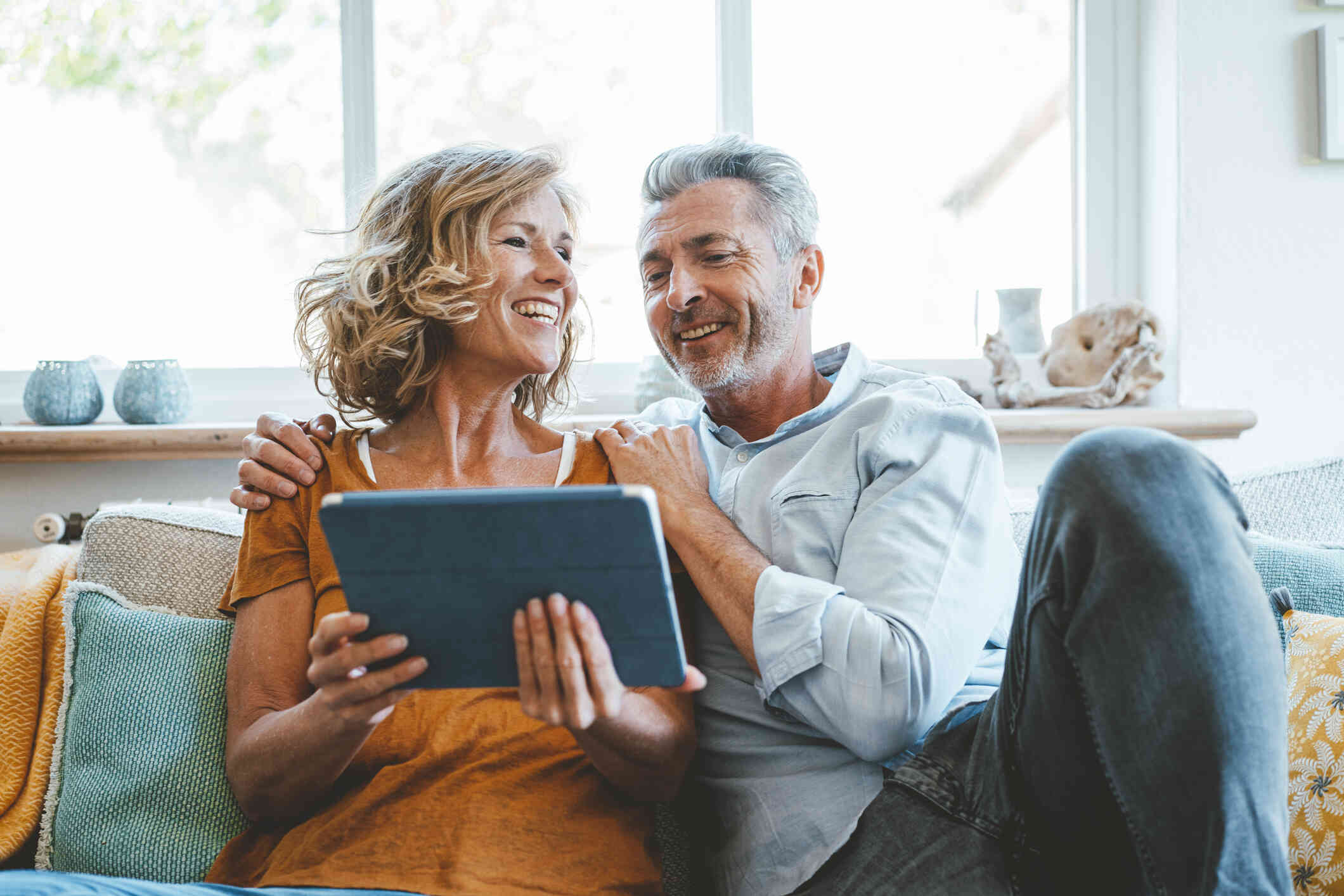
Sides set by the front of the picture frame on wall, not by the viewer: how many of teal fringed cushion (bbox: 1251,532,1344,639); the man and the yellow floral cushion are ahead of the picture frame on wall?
3

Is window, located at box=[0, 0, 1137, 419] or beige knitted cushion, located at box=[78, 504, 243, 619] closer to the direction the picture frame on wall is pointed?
the beige knitted cushion

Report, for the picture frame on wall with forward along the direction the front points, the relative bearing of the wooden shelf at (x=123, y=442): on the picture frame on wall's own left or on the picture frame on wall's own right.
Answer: on the picture frame on wall's own right

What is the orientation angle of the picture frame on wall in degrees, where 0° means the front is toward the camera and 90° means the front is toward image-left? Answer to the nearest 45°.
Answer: approximately 0°

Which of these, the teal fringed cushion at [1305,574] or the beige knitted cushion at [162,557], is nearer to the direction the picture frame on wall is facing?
the teal fringed cushion

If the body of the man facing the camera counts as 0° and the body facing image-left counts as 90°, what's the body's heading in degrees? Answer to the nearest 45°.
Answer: approximately 45°

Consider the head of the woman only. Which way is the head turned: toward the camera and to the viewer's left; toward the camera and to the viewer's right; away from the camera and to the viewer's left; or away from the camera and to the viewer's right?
toward the camera and to the viewer's right

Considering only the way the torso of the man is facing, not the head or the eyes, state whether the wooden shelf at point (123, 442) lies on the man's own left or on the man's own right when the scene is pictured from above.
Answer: on the man's own right
